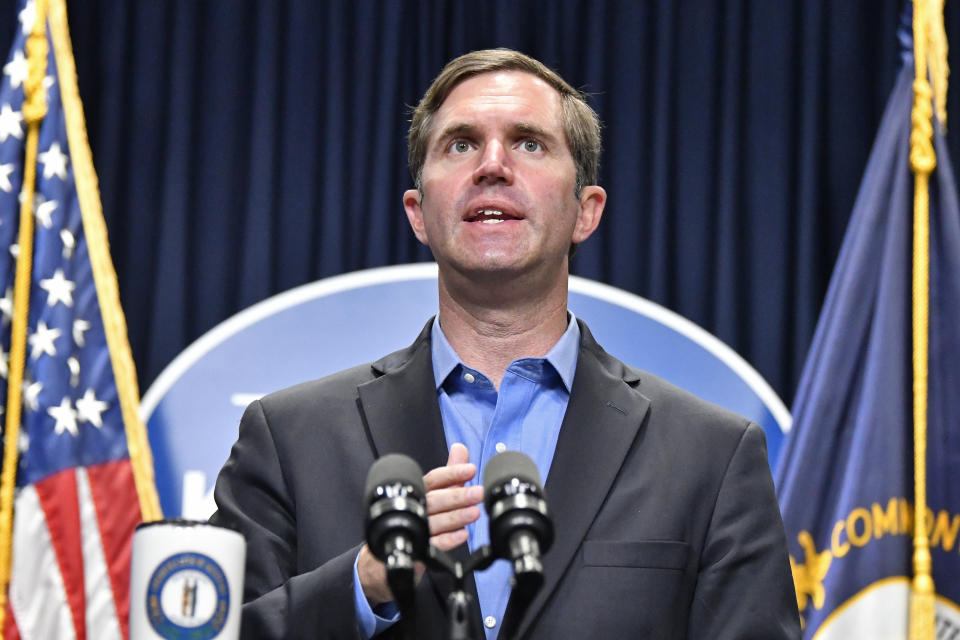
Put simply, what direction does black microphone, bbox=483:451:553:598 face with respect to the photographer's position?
facing away from the viewer

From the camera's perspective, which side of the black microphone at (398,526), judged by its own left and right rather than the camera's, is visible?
back

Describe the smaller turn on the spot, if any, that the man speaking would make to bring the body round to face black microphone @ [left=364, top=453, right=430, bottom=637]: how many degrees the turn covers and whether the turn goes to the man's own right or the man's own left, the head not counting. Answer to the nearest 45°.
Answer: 0° — they already face it

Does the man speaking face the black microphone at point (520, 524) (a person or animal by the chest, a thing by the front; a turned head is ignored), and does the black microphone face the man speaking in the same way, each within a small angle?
yes

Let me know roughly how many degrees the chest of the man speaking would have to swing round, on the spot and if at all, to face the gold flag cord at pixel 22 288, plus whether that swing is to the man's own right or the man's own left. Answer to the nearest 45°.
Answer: approximately 135° to the man's own right

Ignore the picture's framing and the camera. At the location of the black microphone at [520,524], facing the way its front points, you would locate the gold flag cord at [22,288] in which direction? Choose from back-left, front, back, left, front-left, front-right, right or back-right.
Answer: front-left

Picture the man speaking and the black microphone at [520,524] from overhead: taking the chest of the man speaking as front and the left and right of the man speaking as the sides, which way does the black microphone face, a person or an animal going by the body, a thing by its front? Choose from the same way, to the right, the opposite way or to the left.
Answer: the opposite way

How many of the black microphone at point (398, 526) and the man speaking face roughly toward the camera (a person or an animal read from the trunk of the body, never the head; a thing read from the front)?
1

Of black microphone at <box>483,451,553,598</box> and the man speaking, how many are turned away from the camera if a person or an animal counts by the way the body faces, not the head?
1

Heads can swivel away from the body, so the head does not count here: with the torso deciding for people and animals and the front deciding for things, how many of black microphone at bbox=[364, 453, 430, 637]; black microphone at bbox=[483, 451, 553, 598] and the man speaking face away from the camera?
2
